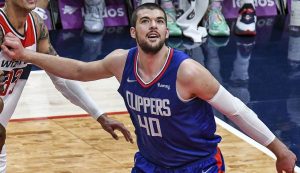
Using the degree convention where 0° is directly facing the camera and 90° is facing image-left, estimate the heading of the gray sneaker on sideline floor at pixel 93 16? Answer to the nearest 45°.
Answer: approximately 0°

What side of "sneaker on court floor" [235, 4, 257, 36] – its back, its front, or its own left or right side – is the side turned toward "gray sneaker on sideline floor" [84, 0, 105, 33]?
right

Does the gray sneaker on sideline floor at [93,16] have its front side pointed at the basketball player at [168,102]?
yes

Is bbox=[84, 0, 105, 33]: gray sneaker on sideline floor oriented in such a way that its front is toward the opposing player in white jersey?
yes

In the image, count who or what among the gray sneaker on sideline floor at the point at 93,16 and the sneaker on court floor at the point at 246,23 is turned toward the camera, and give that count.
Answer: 2
